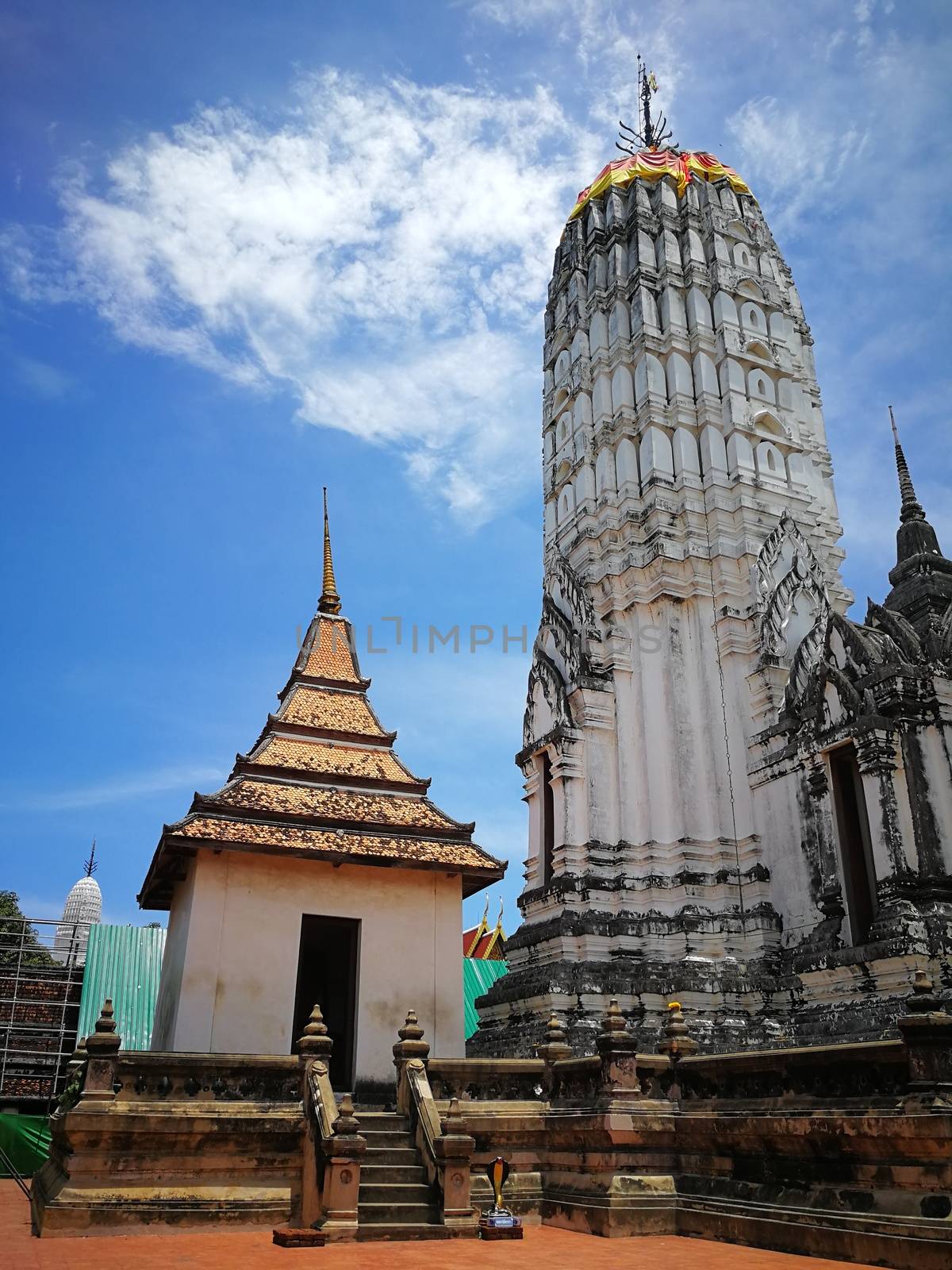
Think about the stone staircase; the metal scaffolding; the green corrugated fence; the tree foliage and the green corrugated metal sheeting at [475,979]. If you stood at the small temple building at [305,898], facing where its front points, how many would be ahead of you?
1

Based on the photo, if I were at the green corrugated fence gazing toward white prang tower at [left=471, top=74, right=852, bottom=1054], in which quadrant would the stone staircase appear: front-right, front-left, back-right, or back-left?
front-right

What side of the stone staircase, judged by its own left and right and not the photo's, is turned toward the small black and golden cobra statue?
left

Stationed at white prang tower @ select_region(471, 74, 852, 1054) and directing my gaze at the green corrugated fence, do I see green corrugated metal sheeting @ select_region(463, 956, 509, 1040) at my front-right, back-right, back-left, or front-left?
front-right

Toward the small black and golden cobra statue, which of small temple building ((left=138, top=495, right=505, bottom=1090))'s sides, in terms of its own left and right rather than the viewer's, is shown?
front

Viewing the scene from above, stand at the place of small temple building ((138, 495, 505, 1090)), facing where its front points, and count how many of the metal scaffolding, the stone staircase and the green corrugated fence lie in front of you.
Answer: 1

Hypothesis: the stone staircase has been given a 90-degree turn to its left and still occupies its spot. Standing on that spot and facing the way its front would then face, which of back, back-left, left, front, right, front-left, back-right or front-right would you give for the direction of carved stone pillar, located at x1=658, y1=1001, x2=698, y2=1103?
front

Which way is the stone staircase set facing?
toward the camera

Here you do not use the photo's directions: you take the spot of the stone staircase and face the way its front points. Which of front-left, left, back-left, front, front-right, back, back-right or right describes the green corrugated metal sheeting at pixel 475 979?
back

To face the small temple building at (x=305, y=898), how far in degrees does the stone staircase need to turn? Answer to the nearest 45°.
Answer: approximately 180°

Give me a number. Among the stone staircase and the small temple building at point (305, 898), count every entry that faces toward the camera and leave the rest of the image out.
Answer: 2
